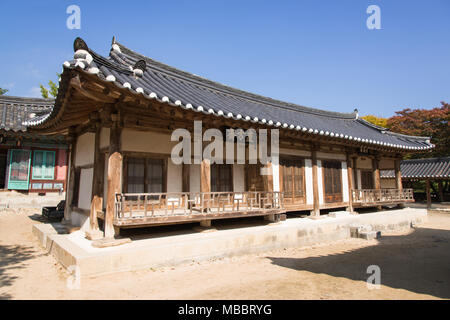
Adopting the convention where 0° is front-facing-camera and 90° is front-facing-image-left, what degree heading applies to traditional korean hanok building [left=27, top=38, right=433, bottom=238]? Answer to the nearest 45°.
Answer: approximately 315°

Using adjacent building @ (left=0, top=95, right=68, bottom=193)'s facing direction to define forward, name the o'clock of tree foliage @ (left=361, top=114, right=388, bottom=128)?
The tree foliage is roughly at 9 o'clock from the adjacent building.

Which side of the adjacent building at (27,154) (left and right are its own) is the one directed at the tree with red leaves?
left

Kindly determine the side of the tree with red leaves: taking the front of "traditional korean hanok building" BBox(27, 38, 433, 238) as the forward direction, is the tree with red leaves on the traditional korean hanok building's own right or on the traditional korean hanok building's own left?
on the traditional korean hanok building's own left

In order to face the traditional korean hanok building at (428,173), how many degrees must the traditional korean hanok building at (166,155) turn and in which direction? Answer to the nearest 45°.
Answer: approximately 90° to its left

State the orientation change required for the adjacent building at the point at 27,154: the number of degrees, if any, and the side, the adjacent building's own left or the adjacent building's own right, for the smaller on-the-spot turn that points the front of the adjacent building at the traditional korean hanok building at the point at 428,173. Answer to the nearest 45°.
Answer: approximately 90° to the adjacent building's own left

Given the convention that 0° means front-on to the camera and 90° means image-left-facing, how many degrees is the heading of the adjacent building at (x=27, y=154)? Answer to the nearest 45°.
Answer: approximately 0°
